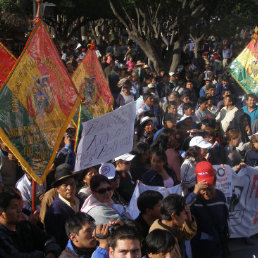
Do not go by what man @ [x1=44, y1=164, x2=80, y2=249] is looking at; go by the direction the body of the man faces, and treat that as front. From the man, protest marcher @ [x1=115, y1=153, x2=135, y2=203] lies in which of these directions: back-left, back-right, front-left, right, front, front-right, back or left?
left

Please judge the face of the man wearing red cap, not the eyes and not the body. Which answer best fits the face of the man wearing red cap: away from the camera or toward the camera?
toward the camera

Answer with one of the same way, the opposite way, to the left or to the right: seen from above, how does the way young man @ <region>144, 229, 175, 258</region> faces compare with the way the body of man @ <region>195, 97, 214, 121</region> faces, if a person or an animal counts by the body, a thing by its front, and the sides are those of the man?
the same way

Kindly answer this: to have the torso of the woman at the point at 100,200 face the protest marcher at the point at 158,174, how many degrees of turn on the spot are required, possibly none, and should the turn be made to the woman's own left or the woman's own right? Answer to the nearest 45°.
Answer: approximately 90° to the woman's own left

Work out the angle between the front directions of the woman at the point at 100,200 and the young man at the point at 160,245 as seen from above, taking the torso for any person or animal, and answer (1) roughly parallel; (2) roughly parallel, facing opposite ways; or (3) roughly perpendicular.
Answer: roughly parallel

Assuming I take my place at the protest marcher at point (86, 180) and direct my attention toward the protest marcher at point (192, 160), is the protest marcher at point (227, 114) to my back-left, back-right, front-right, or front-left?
front-left

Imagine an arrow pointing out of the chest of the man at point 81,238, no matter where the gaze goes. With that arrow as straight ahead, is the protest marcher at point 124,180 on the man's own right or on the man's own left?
on the man's own left

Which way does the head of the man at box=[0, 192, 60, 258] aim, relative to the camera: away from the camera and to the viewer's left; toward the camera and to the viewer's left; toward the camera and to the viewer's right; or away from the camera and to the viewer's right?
toward the camera and to the viewer's right

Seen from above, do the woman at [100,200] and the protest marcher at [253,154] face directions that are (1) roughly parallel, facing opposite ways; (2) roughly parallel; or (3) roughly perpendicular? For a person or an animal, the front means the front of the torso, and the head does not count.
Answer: roughly parallel

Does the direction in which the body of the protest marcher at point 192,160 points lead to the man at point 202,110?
no

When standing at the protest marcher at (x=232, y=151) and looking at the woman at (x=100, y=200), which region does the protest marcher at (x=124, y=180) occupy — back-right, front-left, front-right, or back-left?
front-right

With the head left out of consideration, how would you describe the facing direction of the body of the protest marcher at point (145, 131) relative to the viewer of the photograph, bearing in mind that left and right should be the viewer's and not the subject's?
facing the viewer and to the right of the viewer
